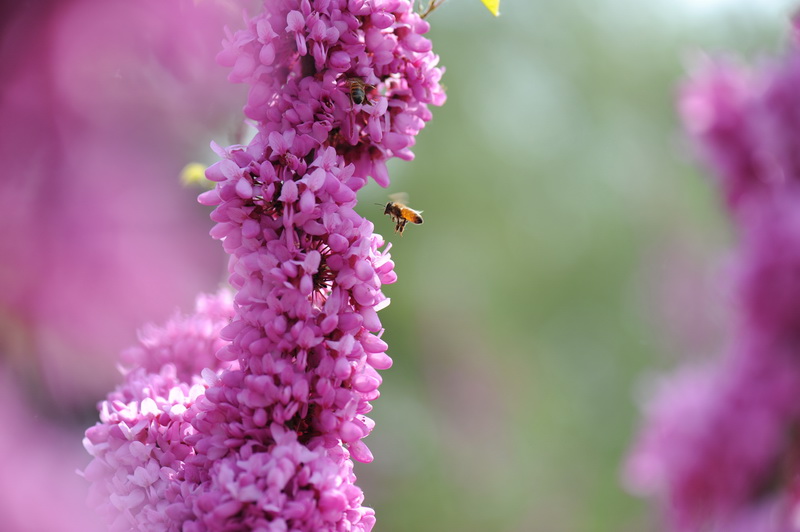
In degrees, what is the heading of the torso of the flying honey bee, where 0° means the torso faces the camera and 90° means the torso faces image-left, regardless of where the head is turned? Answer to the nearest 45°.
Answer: approximately 90°

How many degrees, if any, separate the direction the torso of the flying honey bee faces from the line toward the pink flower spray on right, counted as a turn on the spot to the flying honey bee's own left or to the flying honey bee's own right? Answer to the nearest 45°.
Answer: approximately 135° to the flying honey bee's own right
